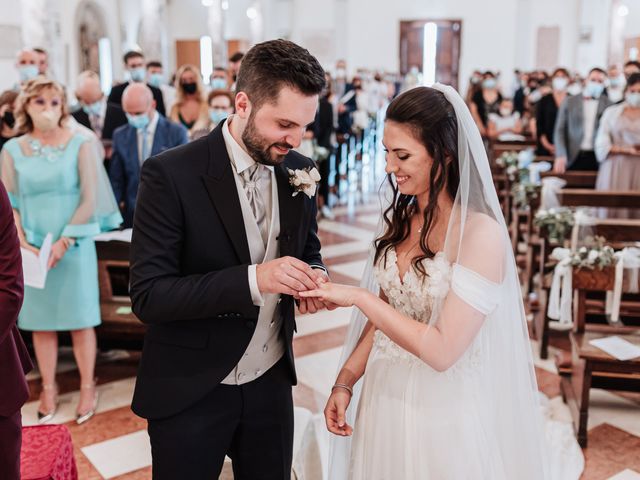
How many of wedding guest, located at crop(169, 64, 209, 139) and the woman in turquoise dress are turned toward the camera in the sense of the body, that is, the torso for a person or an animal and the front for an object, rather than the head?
2

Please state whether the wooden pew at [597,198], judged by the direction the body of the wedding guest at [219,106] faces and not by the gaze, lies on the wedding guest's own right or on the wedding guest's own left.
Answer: on the wedding guest's own left

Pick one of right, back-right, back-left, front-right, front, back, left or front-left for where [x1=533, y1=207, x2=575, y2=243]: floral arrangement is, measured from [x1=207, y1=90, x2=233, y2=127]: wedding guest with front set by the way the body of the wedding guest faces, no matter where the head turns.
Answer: front-left

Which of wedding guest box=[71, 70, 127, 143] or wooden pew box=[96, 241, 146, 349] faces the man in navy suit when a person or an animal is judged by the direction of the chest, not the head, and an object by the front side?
the wedding guest

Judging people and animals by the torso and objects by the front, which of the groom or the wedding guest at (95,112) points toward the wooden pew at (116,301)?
the wedding guest
